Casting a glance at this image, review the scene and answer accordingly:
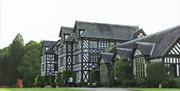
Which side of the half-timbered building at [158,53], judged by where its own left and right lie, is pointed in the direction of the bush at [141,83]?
front

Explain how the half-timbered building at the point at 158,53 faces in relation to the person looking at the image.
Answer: facing the viewer and to the left of the viewer

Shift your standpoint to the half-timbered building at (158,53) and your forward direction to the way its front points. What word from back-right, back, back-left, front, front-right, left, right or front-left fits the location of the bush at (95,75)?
right

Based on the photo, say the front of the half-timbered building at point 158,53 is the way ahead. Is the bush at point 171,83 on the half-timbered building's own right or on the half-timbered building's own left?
on the half-timbered building's own left

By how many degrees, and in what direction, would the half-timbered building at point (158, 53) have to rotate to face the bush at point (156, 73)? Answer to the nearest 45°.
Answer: approximately 45° to its left
